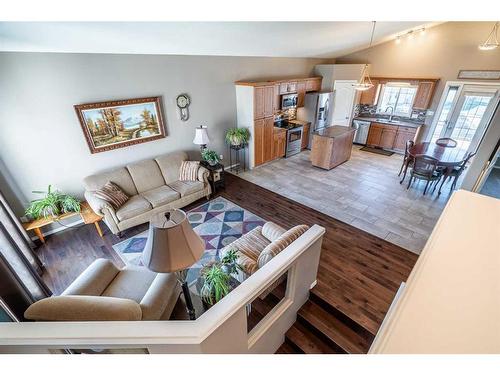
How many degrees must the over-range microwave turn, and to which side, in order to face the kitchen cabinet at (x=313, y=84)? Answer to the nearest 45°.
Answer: approximately 90° to its left

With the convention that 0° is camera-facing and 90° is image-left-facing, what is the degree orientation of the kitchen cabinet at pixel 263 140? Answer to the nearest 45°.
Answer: approximately 315°

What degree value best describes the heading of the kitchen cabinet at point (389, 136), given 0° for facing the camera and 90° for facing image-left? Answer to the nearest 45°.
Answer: approximately 0°

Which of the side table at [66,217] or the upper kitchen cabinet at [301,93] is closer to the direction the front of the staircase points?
the side table

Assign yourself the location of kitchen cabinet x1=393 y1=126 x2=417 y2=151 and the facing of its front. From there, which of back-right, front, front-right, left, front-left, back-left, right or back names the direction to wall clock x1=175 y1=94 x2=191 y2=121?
front-right

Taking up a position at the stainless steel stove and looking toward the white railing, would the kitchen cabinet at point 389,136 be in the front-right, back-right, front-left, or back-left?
back-left

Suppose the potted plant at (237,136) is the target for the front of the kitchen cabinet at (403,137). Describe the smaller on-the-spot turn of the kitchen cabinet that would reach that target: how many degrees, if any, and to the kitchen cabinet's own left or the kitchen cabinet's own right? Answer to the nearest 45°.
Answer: approximately 45° to the kitchen cabinet's own right

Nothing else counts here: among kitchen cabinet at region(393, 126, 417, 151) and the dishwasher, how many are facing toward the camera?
2

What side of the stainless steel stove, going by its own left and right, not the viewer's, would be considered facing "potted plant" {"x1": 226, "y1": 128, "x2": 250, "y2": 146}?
right

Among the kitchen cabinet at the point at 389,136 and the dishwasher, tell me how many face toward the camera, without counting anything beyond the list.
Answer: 2

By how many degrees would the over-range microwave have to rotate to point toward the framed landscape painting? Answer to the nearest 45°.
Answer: approximately 90° to its right

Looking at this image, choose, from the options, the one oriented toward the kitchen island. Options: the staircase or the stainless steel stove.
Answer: the stainless steel stove
